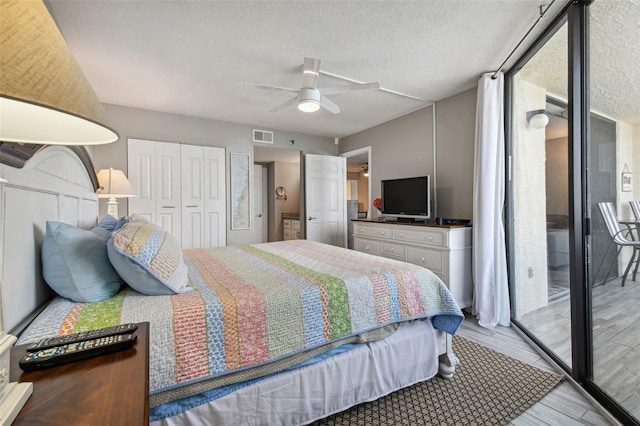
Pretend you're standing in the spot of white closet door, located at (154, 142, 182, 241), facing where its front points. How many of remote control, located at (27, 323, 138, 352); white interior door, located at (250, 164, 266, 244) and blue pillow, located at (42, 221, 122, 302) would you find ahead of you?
2

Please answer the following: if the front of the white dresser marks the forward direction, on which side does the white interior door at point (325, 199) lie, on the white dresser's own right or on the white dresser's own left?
on the white dresser's own right

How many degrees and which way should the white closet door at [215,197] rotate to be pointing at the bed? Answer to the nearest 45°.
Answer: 0° — it already faces it

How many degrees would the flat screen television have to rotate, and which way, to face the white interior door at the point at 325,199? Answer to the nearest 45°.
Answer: approximately 90° to its right

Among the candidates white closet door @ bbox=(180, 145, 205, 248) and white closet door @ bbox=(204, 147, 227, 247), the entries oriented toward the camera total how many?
2

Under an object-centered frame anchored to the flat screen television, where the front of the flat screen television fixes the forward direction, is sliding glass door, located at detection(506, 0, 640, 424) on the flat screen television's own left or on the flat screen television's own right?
on the flat screen television's own left

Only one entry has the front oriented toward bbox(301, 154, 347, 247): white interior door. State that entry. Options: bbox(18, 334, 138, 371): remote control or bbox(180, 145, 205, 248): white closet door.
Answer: the remote control

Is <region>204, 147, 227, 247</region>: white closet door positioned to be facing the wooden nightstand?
yes

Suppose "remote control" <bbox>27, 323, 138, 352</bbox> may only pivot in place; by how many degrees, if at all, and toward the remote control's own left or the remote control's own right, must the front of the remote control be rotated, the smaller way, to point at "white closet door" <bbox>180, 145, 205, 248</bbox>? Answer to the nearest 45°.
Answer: approximately 45° to the remote control's own left

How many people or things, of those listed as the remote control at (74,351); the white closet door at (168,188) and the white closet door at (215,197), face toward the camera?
2

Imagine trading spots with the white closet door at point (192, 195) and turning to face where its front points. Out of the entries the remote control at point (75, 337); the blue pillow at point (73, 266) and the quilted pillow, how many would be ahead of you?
3
